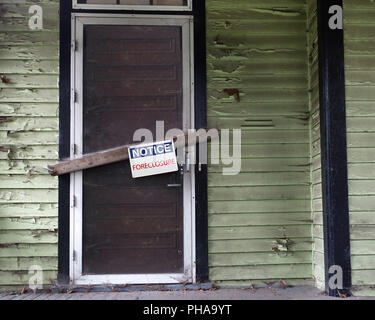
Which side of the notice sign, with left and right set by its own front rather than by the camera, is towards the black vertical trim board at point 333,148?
left

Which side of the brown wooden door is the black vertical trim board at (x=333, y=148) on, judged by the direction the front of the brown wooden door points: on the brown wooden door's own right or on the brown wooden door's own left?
on the brown wooden door's own left

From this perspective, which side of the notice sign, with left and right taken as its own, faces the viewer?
front
